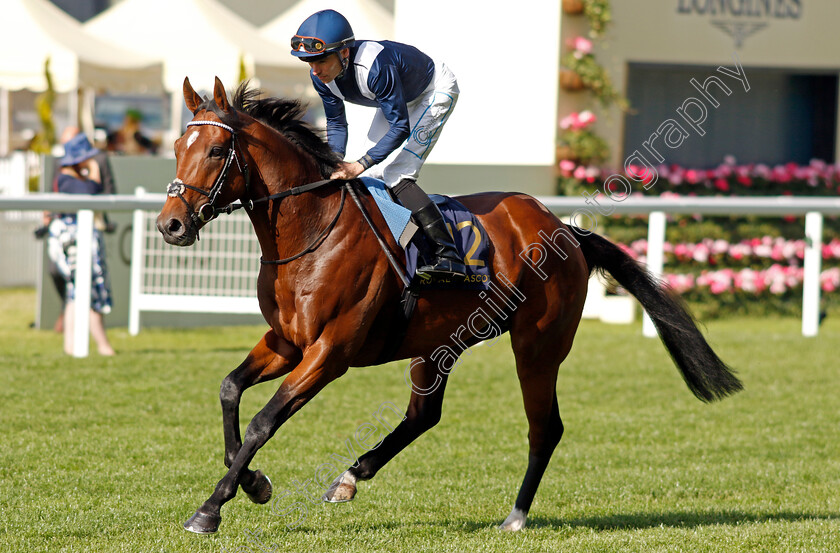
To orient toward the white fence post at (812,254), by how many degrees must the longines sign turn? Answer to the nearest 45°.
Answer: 0° — it already faces it

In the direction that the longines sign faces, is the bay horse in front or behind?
in front

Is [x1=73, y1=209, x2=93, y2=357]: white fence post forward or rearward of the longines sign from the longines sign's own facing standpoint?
forward

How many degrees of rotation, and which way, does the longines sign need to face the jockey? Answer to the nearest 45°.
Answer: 0° — it already faces them

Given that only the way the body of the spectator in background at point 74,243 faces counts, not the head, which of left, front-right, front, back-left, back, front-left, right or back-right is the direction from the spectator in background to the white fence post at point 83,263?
right

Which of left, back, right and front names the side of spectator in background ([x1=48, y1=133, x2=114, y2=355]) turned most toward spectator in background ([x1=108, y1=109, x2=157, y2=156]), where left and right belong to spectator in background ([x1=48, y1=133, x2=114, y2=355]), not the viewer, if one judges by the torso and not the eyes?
left

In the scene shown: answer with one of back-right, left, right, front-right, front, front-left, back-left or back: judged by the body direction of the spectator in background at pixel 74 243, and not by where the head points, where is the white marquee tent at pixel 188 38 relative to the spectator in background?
left

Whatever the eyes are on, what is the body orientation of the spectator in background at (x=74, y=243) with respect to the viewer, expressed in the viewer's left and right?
facing to the right of the viewer

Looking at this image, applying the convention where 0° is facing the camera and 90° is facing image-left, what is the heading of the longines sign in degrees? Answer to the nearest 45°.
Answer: approximately 0°
